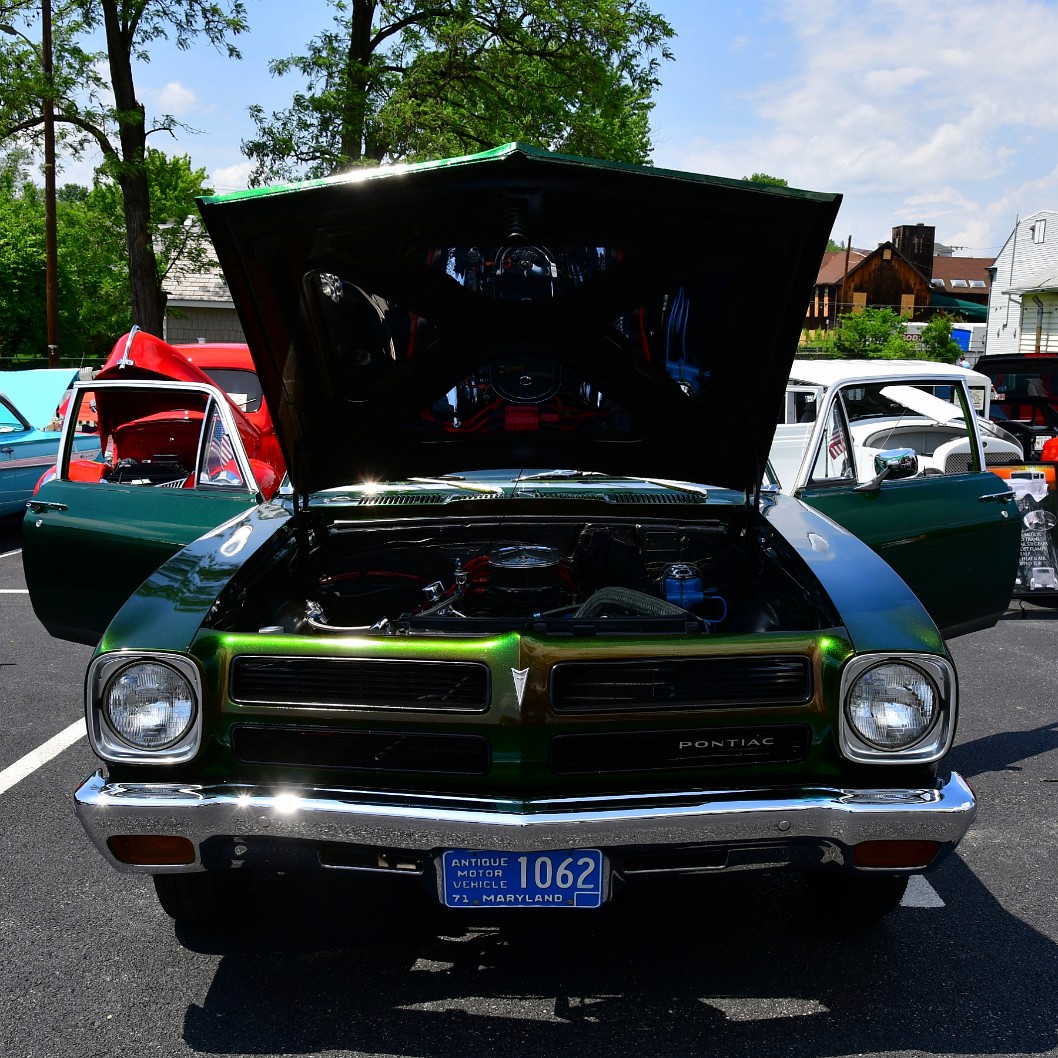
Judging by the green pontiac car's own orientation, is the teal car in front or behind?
behind

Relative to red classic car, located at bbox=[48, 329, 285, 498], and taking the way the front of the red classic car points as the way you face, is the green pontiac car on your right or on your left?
on your left

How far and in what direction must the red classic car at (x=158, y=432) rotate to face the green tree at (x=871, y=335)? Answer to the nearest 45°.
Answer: approximately 180°

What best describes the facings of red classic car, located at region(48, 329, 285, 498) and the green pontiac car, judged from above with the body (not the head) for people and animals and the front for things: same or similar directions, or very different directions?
same or similar directions

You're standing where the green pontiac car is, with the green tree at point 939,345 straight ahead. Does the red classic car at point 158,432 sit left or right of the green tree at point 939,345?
left

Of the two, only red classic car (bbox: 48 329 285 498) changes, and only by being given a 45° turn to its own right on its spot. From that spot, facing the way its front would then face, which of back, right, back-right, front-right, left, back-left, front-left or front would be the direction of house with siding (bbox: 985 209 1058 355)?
back-right

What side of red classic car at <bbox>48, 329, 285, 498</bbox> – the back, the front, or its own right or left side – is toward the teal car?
right

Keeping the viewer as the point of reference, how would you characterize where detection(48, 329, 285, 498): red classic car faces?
facing the viewer and to the left of the viewer

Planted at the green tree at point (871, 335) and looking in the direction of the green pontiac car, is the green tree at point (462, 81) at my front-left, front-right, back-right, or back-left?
front-right

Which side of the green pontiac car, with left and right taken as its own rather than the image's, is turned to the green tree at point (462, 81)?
back

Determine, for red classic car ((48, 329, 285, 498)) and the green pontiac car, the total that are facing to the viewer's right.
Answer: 0

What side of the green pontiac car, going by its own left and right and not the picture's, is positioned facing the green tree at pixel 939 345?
back

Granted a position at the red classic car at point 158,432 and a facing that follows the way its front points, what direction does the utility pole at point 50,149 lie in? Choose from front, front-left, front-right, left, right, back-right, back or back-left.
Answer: back-right

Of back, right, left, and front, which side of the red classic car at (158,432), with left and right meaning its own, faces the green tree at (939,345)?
back

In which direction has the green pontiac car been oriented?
toward the camera

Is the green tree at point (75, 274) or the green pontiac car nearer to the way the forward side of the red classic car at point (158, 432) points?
the green pontiac car
